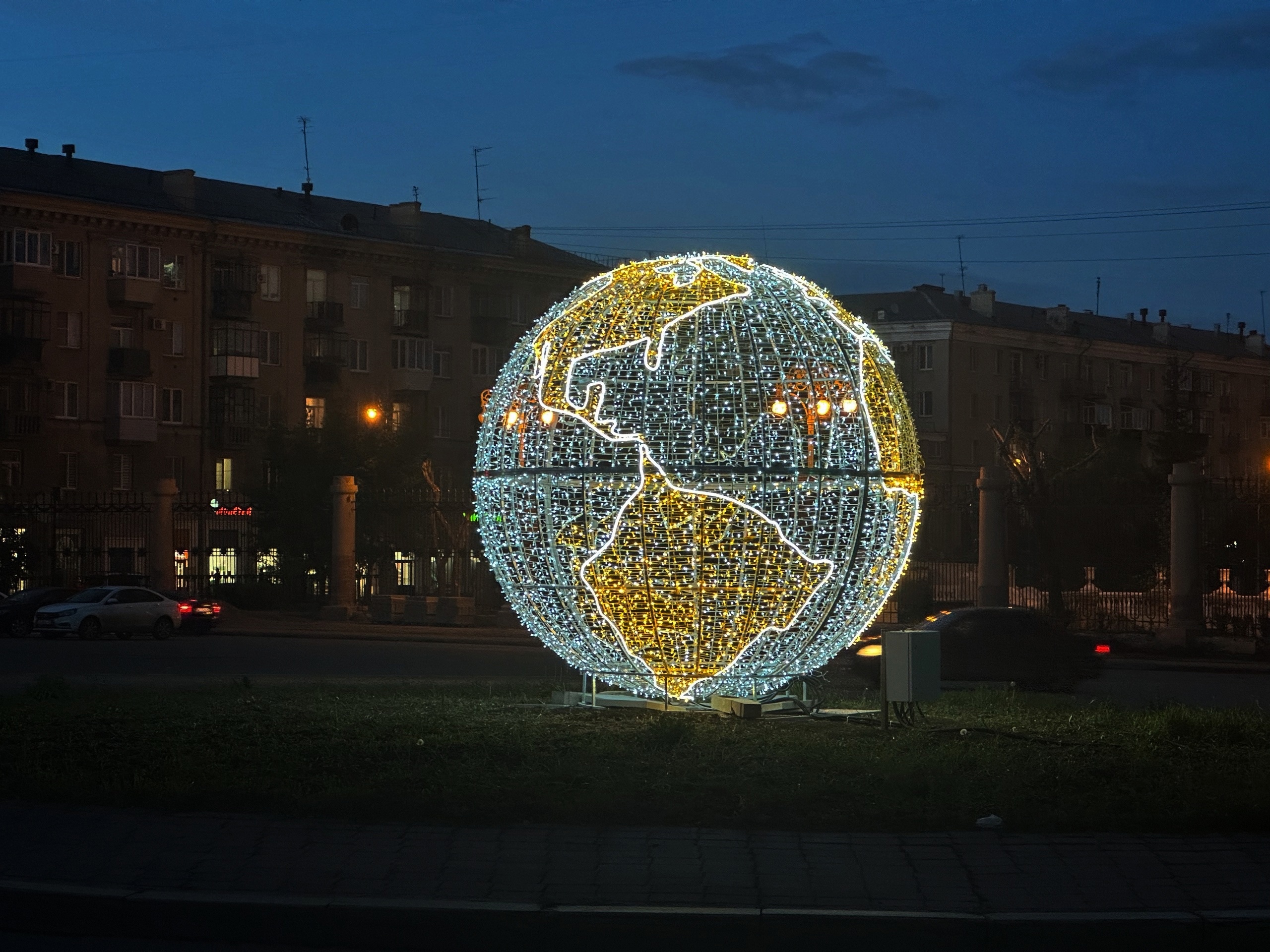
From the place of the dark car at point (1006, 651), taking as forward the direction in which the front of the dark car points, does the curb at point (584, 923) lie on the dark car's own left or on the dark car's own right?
on the dark car's own left

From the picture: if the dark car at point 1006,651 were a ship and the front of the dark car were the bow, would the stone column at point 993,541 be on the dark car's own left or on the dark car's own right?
on the dark car's own right

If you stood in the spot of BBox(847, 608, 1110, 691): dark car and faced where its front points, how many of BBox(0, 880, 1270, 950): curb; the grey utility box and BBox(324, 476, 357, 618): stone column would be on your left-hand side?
2

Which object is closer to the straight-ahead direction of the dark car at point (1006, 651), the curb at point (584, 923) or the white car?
the white car

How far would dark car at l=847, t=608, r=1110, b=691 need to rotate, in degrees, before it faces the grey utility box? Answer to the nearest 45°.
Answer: approximately 90° to its left

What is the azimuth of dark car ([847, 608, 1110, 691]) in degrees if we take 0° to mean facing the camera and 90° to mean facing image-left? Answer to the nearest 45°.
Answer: approximately 90°

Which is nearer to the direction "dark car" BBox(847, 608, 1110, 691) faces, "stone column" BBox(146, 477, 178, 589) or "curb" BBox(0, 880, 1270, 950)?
the stone column

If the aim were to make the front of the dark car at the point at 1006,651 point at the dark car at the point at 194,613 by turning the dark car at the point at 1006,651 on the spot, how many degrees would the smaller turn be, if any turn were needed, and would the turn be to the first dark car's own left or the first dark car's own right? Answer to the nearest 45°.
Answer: approximately 45° to the first dark car's own right

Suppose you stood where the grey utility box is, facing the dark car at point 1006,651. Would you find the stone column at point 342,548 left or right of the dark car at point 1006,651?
left

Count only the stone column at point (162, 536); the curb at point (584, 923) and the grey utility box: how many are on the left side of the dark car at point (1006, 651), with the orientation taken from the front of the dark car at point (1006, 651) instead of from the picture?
2
